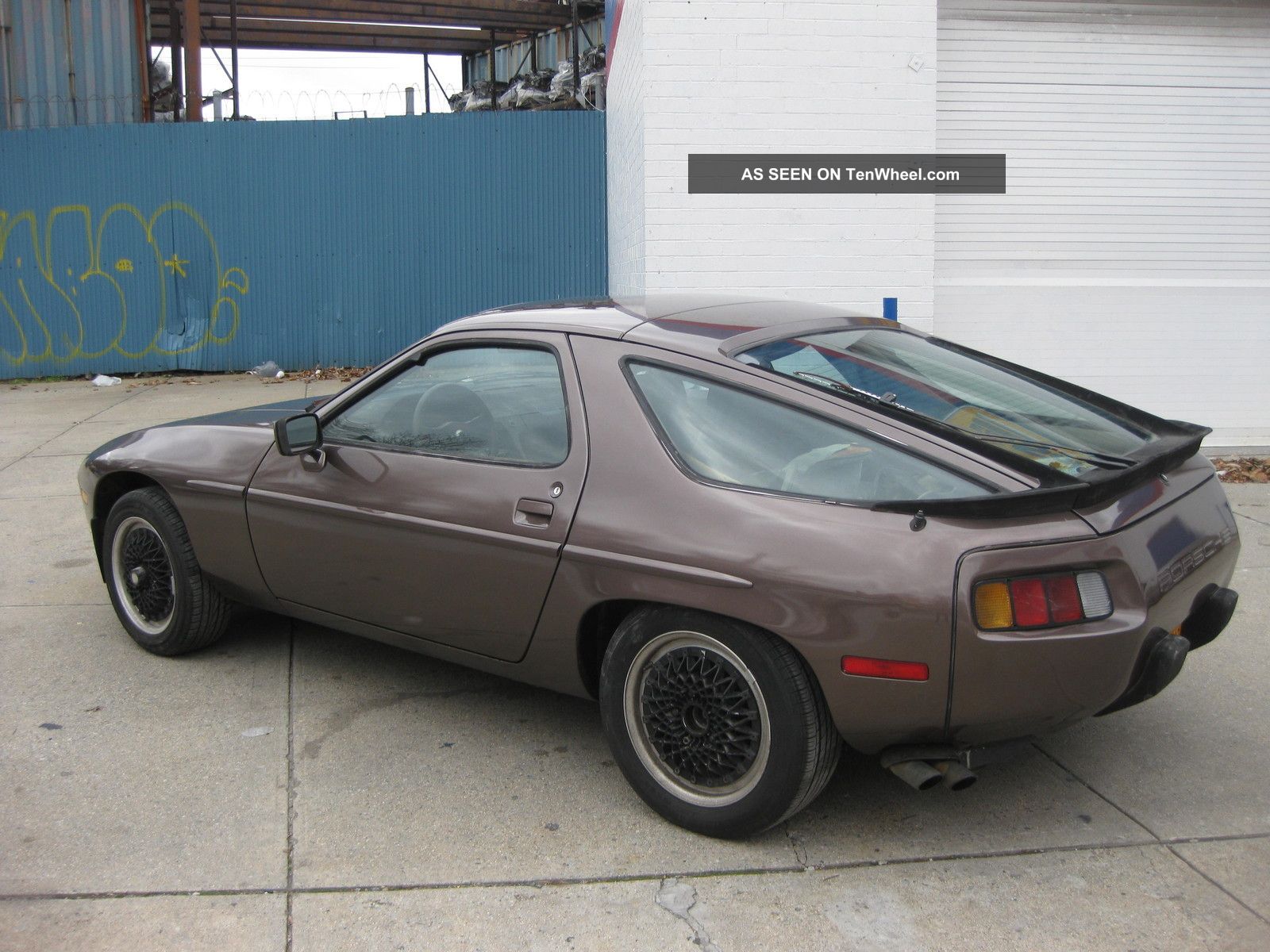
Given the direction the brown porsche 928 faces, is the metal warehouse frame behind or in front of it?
in front

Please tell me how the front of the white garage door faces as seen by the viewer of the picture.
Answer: facing the viewer

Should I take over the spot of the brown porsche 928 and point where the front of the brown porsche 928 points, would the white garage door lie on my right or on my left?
on my right

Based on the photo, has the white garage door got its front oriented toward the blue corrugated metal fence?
no

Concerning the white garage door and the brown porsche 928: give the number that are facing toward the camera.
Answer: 1

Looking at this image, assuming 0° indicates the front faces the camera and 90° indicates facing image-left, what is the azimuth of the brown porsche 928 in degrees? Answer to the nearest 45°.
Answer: approximately 135°

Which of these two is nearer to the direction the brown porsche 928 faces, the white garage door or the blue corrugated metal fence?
the blue corrugated metal fence

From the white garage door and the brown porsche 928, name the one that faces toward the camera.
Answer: the white garage door

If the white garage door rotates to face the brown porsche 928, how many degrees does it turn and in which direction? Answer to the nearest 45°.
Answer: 0° — it already faces it
